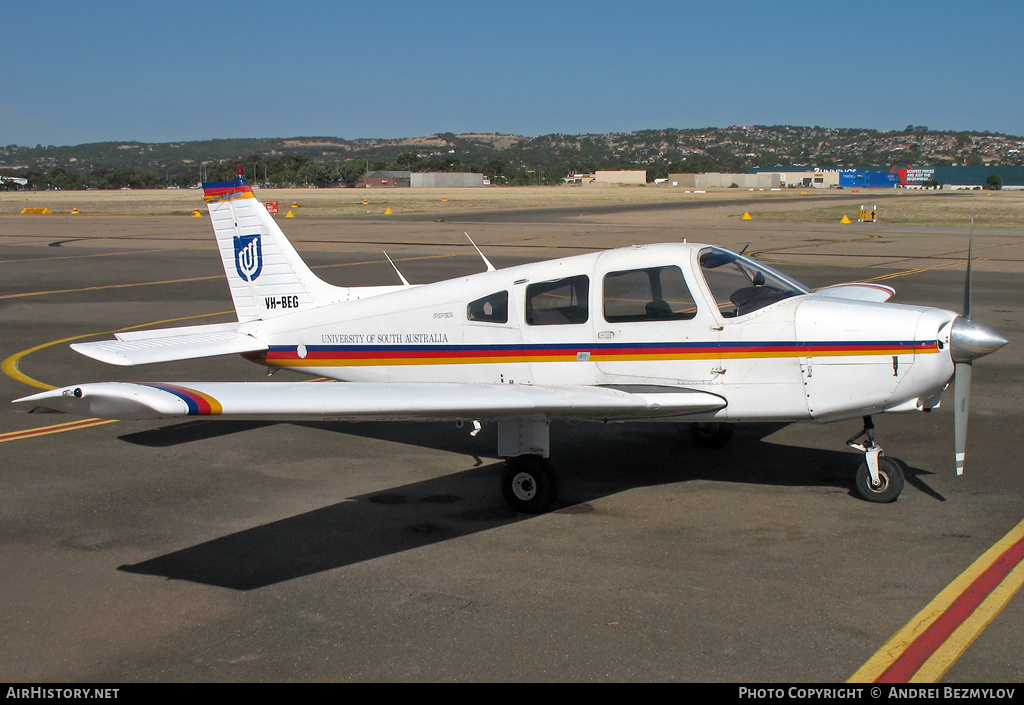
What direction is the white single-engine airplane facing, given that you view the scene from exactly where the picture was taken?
facing the viewer and to the right of the viewer
